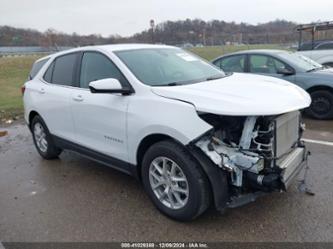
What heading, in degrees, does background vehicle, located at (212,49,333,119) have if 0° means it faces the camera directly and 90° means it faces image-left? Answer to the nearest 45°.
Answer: approximately 315°

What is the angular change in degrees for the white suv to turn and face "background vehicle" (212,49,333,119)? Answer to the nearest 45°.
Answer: approximately 90° to its left

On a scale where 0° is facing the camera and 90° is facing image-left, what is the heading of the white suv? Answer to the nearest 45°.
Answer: approximately 315°

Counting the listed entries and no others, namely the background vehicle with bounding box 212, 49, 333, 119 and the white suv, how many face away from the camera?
0

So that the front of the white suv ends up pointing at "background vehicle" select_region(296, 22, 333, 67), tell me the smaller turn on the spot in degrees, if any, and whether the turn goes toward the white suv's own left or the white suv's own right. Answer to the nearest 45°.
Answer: approximately 90° to the white suv's own left
